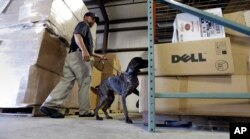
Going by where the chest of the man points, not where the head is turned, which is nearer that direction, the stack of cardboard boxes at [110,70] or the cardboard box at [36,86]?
the stack of cardboard boxes

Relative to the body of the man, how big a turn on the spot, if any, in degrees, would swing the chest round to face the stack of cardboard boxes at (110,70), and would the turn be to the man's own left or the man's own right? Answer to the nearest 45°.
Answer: approximately 90° to the man's own left

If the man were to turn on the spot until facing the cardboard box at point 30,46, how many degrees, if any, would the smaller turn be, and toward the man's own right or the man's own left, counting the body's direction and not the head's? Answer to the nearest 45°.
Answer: approximately 180°

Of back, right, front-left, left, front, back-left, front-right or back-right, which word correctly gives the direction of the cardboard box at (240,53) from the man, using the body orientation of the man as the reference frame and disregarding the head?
front-right

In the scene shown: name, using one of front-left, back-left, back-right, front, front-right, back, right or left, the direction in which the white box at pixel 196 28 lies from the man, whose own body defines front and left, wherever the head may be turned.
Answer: front-right

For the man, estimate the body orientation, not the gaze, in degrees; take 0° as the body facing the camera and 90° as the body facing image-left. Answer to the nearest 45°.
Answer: approximately 270°

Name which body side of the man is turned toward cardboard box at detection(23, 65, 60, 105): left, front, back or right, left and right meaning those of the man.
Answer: back

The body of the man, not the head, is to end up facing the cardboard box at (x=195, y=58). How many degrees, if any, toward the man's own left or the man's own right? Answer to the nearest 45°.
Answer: approximately 45° to the man's own right

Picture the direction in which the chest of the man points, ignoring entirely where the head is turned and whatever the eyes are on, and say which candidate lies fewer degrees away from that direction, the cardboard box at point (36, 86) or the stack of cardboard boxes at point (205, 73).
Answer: the stack of cardboard boxes
